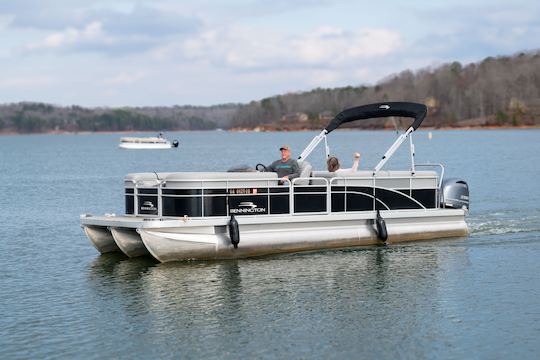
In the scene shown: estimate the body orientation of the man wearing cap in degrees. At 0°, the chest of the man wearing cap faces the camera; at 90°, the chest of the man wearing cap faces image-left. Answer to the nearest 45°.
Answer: approximately 45°

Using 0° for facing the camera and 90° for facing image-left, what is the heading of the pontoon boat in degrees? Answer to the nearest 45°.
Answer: approximately 45°
